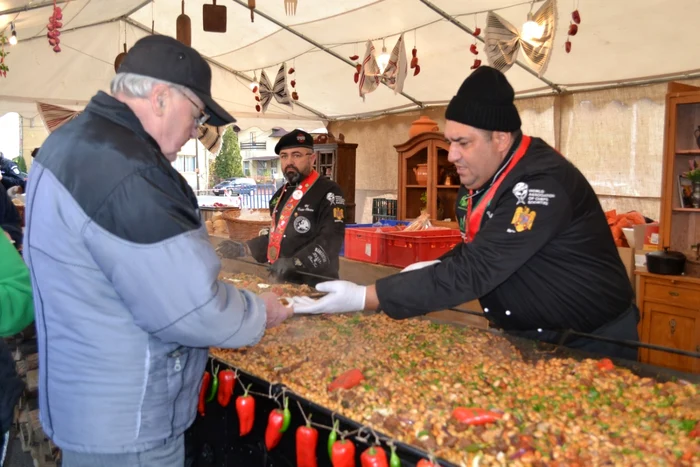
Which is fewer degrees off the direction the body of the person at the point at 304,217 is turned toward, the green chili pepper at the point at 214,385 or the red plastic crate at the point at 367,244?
the green chili pepper

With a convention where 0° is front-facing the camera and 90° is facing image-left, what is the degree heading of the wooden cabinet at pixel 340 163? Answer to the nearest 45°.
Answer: approximately 45°

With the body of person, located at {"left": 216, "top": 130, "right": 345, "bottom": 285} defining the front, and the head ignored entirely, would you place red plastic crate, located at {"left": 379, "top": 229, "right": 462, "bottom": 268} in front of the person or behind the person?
behind

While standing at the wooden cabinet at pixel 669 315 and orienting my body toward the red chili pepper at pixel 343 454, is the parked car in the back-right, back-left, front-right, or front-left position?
back-right

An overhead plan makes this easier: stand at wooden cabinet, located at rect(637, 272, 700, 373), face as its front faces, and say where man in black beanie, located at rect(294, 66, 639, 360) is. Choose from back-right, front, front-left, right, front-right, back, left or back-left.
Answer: front-left

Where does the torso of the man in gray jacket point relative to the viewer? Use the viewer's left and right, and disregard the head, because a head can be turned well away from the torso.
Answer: facing away from the viewer and to the right of the viewer

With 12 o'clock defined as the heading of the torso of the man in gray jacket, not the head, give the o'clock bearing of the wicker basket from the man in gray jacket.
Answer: The wicker basket is roughly at 11 o'clock from the man in gray jacket.

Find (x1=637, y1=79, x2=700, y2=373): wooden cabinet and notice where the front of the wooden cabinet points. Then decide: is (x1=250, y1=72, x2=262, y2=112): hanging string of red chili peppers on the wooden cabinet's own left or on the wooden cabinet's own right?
on the wooden cabinet's own right

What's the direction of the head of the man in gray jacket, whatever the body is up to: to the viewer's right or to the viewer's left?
to the viewer's right

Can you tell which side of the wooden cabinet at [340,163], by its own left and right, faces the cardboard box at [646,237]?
left
